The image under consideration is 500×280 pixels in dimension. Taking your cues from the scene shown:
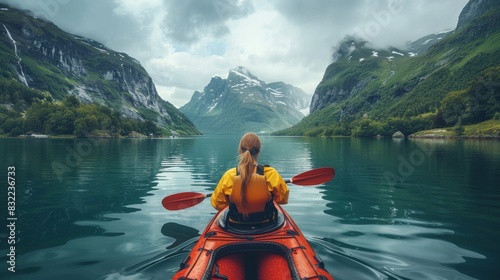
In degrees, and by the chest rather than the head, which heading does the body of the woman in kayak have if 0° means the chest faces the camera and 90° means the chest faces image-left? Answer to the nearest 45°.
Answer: approximately 180°

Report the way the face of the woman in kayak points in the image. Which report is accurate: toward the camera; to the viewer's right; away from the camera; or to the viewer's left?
away from the camera

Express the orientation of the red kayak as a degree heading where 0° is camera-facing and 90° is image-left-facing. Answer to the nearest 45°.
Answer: approximately 180°
